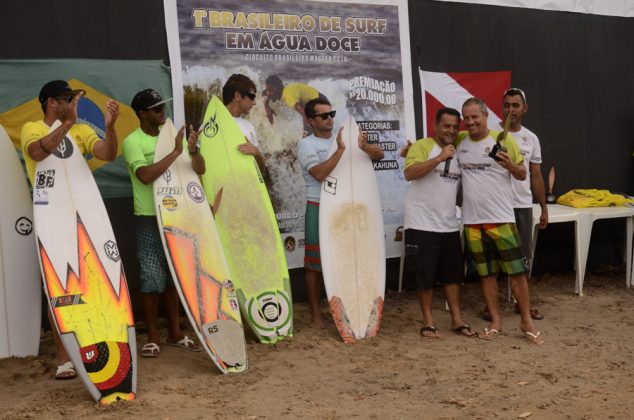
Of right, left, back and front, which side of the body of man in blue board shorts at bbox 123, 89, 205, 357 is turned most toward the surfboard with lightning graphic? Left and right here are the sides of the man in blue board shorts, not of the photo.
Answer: right

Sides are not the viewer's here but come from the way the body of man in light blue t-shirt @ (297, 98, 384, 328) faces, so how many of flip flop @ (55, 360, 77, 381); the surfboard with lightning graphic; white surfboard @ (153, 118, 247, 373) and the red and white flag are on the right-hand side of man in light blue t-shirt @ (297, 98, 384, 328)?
3

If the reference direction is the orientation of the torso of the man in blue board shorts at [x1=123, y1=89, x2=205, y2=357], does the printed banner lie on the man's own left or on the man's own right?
on the man's own left

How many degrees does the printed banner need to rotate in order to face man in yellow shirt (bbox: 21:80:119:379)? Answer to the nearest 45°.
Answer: approximately 45° to its right

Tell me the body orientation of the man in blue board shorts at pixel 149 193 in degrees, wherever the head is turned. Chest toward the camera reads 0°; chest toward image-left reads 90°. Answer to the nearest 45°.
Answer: approximately 315°

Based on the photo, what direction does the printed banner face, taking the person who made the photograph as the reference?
facing the viewer

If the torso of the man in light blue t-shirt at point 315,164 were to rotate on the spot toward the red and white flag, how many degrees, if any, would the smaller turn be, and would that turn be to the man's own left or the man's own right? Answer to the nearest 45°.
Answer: approximately 90° to the man's own left

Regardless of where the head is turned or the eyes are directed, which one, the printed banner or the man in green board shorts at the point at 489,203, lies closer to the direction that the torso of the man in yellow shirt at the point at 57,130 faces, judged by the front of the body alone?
the man in green board shorts

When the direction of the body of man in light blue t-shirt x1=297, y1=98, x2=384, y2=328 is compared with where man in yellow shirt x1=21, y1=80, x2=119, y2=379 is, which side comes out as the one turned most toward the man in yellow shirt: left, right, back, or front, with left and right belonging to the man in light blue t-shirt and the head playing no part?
right

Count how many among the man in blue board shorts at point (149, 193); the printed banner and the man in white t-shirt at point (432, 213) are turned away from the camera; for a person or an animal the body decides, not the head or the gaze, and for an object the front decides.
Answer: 0

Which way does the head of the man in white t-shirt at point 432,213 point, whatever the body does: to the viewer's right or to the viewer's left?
to the viewer's right

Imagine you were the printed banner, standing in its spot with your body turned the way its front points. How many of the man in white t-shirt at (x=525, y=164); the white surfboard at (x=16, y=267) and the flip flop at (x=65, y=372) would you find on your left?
1

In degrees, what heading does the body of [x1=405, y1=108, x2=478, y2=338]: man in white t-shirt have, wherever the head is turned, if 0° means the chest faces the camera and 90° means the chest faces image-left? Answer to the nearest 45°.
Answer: approximately 315°
